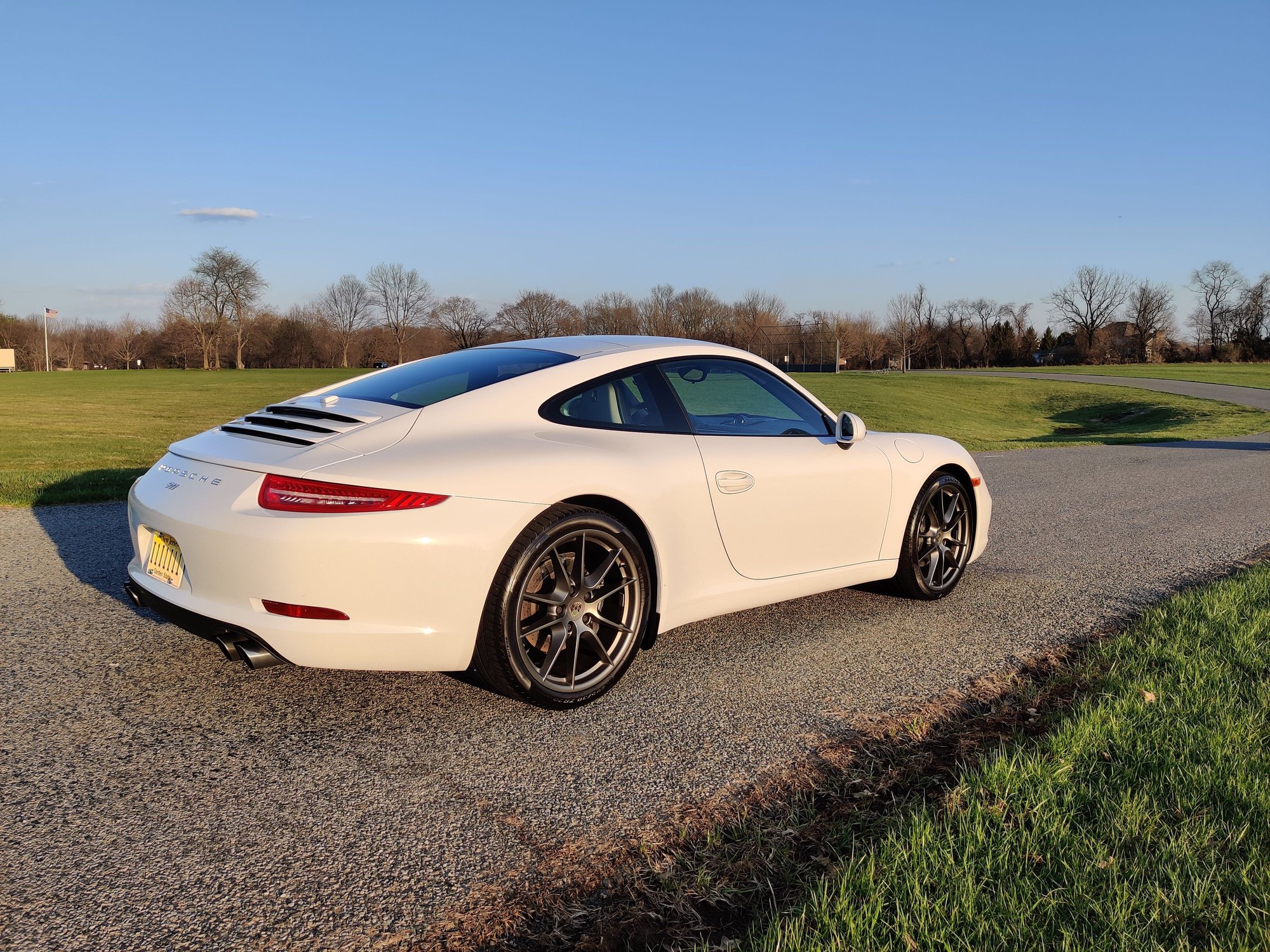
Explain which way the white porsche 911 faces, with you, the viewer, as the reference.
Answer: facing away from the viewer and to the right of the viewer
